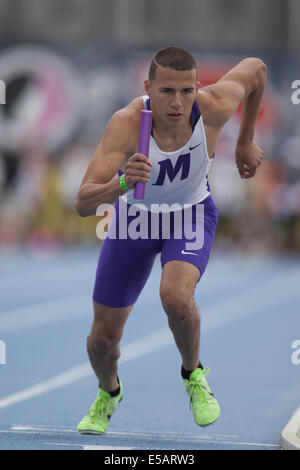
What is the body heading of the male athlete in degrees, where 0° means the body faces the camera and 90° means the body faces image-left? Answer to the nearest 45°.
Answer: approximately 0°
